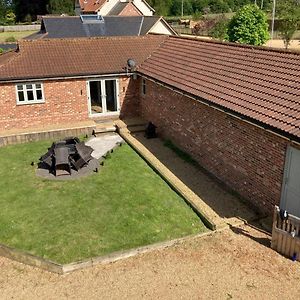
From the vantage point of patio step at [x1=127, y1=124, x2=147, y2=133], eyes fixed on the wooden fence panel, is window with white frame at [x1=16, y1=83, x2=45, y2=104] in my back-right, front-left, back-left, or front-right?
back-right

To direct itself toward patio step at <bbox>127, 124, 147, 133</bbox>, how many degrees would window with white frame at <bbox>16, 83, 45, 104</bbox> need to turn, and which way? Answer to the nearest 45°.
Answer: approximately 90° to its left

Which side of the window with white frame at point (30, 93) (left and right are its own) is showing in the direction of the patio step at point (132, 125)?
left

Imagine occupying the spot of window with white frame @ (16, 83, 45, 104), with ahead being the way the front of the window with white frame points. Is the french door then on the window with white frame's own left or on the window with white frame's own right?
on the window with white frame's own left

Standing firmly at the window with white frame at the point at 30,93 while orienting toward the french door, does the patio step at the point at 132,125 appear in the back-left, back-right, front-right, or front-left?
front-right

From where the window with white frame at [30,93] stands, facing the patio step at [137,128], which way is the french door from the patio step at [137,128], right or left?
left

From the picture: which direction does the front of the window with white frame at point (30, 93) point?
toward the camera

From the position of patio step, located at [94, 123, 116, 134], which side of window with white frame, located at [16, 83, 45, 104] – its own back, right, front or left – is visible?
left

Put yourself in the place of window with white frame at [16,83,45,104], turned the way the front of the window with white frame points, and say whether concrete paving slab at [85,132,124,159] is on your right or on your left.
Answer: on your left

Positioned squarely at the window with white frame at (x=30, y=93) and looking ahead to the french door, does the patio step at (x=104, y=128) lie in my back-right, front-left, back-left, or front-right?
front-right

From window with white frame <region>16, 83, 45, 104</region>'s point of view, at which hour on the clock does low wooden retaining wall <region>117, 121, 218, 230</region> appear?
The low wooden retaining wall is roughly at 11 o'clock from the window with white frame.

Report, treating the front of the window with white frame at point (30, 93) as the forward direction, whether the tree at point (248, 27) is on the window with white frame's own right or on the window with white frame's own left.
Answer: on the window with white frame's own left

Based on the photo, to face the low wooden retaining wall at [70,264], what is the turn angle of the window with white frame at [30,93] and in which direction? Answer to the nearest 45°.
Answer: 0° — it already faces it

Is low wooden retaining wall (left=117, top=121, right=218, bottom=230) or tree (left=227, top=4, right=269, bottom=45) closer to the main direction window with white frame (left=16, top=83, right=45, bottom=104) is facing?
the low wooden retaining wall
